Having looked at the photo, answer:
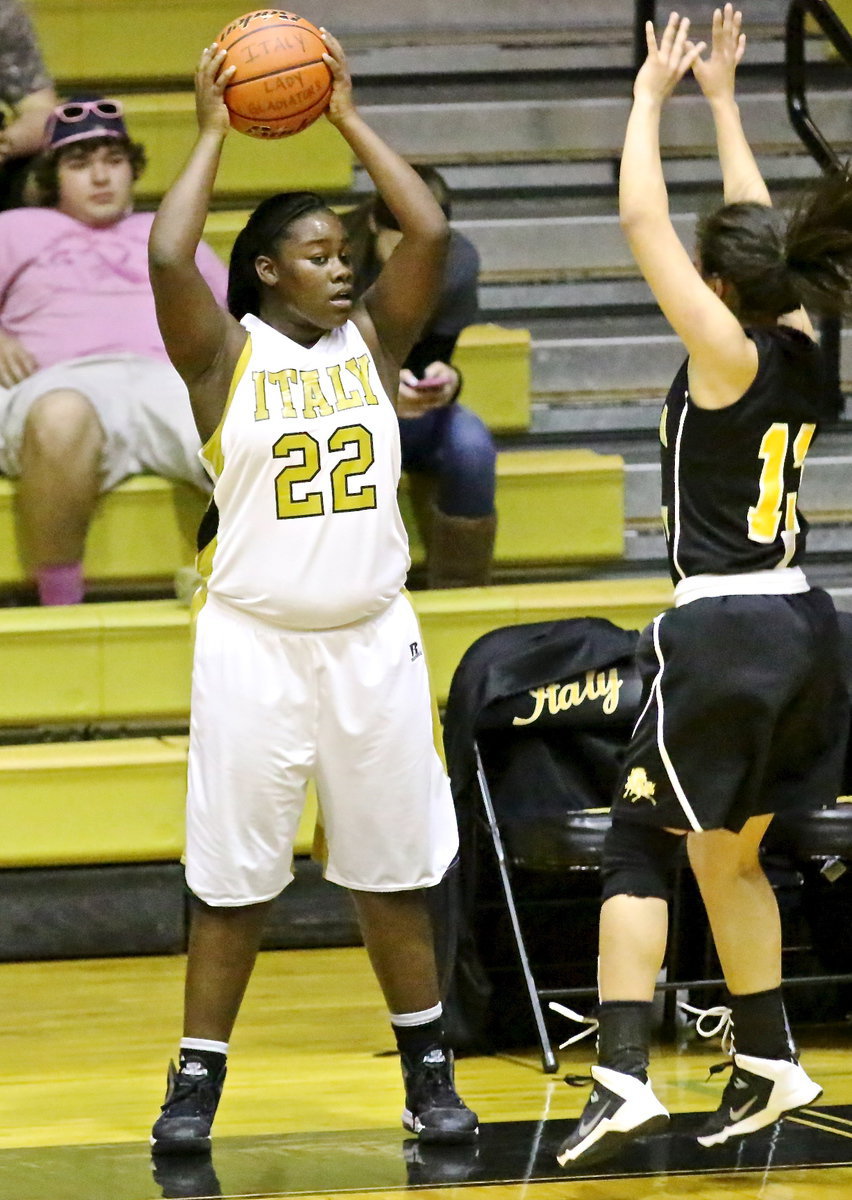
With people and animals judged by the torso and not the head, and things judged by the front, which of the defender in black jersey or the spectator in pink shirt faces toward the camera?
the spectator in pink shirt

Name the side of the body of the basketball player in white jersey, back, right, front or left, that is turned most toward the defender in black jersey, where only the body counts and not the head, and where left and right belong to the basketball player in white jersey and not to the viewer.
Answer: left

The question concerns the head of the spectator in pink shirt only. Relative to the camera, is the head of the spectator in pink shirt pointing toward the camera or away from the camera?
toward the camera

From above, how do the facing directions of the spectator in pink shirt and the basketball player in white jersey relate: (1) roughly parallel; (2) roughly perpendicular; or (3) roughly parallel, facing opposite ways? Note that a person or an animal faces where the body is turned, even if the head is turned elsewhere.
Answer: roughly parallel

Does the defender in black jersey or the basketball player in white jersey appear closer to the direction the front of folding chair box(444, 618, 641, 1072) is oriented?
the defender in black jersey

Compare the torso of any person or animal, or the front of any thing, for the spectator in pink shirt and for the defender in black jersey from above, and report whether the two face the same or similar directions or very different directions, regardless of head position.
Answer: very different directions

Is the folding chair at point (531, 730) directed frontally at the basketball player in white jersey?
no

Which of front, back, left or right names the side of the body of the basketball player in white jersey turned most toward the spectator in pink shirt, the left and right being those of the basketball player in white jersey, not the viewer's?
back

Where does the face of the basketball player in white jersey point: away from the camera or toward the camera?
toward the camera

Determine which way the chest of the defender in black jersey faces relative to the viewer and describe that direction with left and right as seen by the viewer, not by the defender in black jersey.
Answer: facing away from the viewer and to the left of the viewer

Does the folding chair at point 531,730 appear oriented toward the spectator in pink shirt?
no

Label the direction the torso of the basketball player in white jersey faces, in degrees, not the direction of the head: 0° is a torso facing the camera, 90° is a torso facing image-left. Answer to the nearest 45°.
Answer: approximately 0°

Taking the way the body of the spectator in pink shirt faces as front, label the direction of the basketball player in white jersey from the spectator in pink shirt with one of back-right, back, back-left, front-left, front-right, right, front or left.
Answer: front

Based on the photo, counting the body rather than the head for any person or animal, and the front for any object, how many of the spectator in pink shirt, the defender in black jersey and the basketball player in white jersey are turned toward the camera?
2

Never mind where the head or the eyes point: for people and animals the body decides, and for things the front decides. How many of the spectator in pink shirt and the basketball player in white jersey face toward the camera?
2

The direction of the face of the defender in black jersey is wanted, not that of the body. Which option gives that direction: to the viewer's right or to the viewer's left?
to the viewer's left

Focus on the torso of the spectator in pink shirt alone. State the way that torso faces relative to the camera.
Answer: toward the camera

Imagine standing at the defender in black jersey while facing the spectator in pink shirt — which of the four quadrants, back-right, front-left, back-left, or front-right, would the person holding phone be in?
front-right

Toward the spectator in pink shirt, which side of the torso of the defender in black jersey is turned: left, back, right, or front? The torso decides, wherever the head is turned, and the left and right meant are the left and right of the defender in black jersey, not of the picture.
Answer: front

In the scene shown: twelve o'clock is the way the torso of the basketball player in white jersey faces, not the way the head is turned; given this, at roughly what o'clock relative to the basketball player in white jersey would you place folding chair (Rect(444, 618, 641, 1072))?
The folding chair is roughly at 7 o'clock from the basketball player in white jersey.
